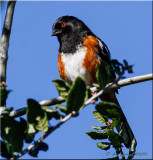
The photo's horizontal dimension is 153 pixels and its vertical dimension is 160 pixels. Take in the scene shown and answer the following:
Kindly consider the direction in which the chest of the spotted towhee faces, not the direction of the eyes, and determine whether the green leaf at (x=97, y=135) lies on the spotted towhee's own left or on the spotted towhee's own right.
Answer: on the spotted towhee's own left

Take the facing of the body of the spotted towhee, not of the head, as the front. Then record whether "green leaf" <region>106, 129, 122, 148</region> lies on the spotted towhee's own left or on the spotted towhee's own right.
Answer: on the spotted towhee's own left

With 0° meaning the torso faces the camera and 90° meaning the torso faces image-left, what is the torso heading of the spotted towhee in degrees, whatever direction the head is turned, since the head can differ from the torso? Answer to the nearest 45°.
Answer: approximately 45°

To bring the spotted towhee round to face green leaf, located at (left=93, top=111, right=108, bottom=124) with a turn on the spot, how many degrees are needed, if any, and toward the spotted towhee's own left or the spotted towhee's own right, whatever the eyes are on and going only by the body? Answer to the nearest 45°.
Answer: approximately 45° to the spotted towhee's own left
